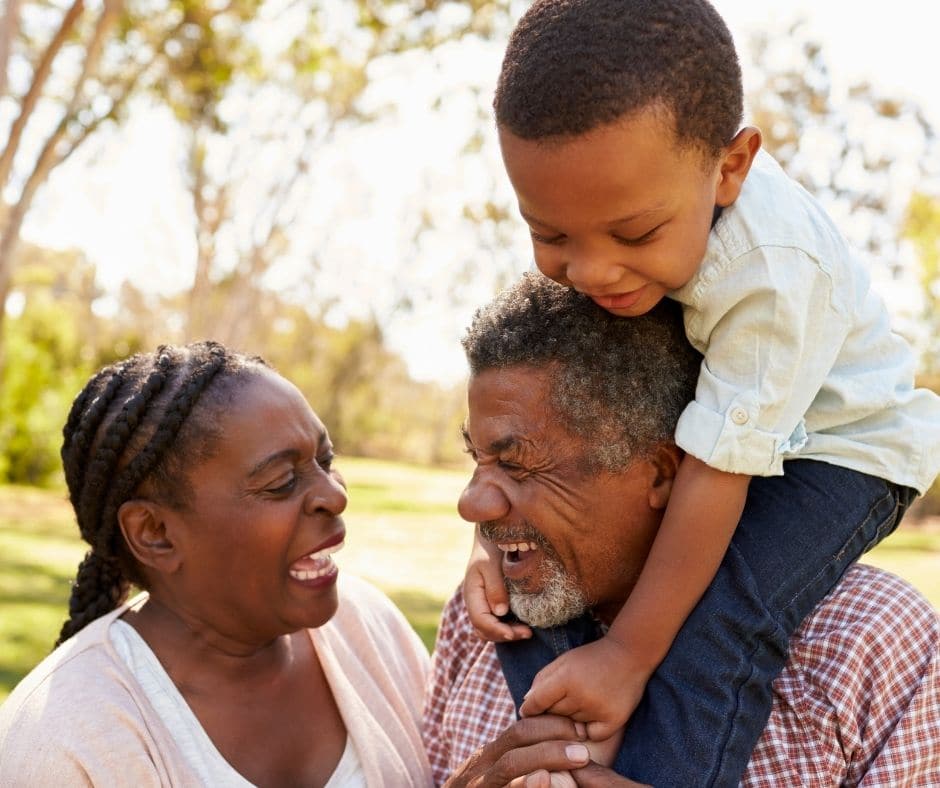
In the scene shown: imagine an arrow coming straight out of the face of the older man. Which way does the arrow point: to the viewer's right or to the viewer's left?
to the viewer's left

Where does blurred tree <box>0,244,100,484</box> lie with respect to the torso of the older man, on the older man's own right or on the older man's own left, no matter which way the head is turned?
on the older man's own right

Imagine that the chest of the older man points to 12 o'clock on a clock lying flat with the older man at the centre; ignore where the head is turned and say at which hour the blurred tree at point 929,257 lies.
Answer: The blurred tree is roughly at 5 o'clock from the older man.

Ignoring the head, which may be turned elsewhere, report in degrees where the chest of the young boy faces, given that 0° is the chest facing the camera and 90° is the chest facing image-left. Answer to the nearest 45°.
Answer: approximately 45°

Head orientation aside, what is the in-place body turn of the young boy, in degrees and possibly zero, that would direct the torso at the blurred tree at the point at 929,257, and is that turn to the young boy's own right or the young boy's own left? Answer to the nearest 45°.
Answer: approximately 135° to the young boy's own right

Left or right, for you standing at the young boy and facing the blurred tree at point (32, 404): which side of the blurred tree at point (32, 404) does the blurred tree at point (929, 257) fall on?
right

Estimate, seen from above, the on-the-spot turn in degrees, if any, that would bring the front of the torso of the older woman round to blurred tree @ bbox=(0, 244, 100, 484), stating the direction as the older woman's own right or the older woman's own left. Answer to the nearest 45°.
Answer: approximately 135° to the older woman's own left

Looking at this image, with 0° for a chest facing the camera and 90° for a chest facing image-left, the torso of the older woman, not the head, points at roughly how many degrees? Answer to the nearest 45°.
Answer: approximately 315°

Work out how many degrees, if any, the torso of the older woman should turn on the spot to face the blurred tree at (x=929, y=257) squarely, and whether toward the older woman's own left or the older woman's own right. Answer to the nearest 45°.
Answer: approximately 90° to the older woman's own left

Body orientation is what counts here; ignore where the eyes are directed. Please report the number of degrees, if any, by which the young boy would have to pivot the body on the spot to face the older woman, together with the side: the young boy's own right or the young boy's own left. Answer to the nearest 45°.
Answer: approximately 45° to the young boy's own right
